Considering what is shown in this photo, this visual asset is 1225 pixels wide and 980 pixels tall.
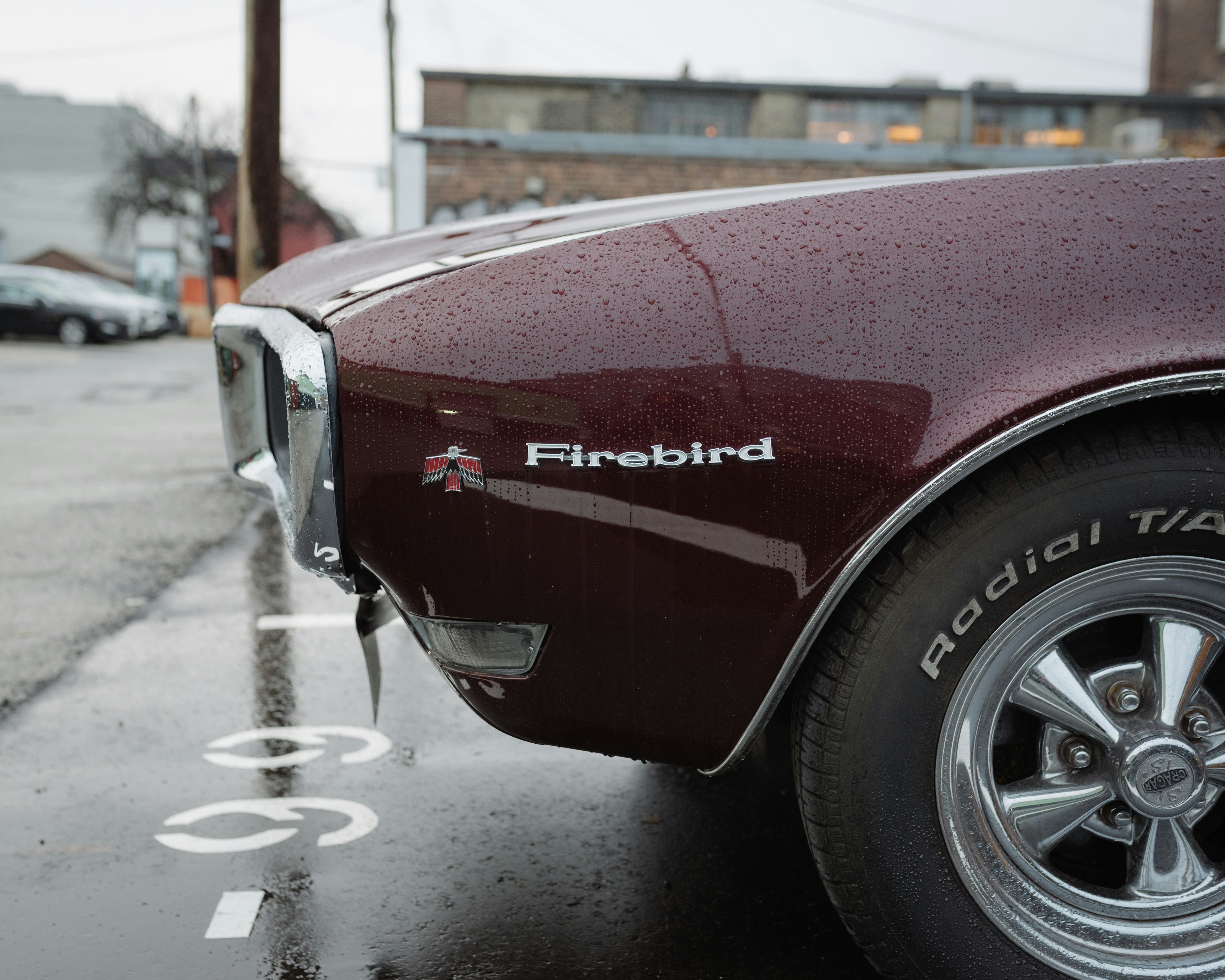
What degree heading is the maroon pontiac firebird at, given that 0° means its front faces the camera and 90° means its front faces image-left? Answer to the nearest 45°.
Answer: approximately 90°

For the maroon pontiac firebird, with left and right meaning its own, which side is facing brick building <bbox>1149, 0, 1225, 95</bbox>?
right

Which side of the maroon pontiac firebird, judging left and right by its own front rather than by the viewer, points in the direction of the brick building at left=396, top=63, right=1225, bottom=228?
right

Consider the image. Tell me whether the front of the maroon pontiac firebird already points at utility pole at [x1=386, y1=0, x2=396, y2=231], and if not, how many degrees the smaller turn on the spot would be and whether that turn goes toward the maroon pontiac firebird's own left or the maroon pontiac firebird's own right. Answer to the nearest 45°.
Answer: approximately 90° to the maroon pontiac firebird's own right
